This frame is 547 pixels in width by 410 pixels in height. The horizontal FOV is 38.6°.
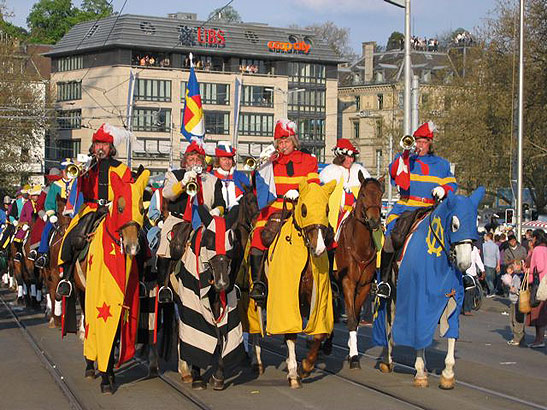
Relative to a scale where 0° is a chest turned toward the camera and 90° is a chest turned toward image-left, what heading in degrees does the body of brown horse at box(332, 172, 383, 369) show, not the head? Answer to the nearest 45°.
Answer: approximately 0°

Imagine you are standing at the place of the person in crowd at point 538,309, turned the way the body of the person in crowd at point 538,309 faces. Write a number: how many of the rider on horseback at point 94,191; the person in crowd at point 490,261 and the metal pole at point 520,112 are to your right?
2

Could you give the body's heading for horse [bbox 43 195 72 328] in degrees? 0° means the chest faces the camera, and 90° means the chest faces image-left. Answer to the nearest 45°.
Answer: approximately 0°
